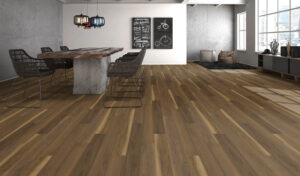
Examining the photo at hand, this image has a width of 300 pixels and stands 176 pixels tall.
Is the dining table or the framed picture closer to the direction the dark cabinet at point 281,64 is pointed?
the dining table

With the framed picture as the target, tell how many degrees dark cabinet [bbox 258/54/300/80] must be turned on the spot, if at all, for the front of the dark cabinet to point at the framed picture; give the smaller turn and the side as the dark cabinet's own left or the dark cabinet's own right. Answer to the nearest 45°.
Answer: approximately 90° to the dark cabinet's own right

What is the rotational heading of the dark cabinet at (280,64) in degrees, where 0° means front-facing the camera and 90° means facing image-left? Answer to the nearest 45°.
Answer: approximately 45°

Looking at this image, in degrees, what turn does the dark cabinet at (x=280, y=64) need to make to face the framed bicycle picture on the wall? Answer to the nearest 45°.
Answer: approximately 90° to its right

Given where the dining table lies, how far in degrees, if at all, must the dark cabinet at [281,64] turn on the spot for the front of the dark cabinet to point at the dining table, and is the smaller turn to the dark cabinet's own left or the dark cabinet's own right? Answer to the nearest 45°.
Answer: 0° — it already faces it
